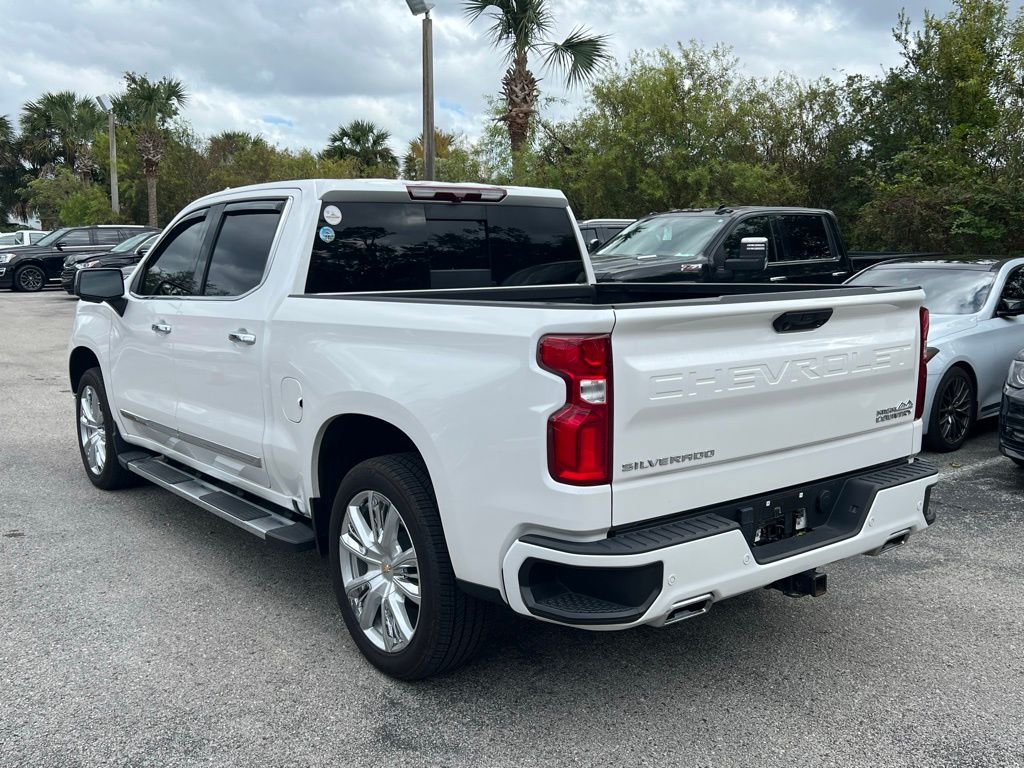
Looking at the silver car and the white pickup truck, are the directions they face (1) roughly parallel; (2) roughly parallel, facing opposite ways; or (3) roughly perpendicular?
roughly perpendicular

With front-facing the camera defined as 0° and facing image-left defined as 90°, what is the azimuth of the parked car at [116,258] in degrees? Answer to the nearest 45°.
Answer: approximately 45°

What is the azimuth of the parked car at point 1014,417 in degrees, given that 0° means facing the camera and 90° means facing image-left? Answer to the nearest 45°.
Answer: approximately 45°

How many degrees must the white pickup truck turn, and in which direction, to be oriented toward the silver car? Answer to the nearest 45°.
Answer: approximately 90° to its right

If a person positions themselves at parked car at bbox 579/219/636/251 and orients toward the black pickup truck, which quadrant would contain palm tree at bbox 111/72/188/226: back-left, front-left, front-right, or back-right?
back-right
